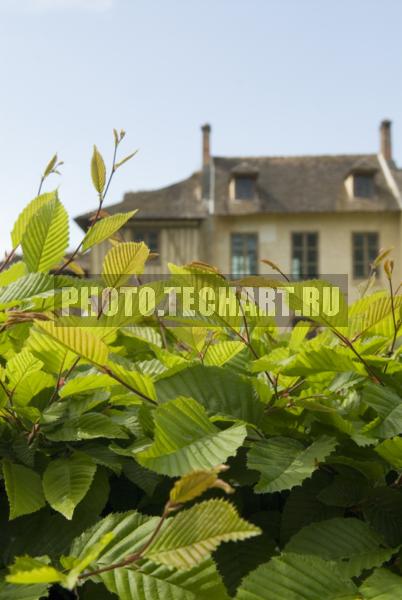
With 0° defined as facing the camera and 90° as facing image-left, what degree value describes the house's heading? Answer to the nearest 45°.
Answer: approximately 0°
